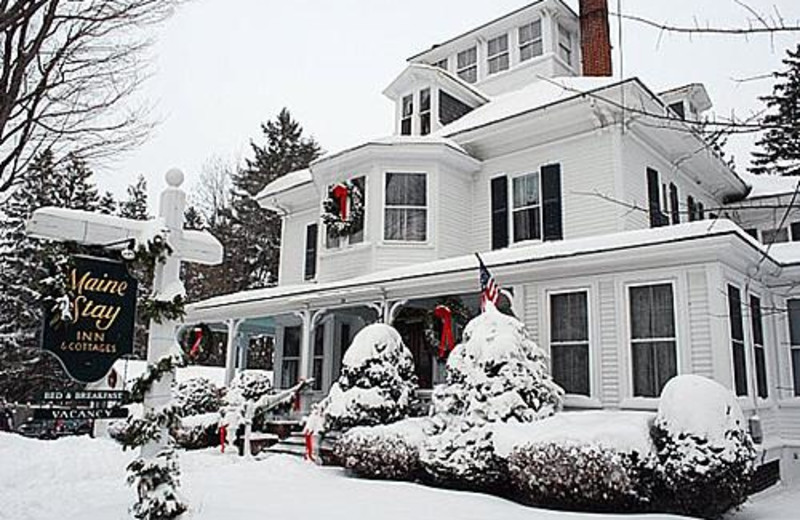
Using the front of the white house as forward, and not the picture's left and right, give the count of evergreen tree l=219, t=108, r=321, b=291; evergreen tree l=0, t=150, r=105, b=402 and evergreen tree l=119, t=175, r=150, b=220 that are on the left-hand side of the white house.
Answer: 0

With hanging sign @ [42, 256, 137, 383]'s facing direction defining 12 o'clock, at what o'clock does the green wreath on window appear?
The green wreath on window is roughly at 7 o'clock from the hanging sign.

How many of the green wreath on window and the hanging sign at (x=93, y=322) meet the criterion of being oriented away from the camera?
0

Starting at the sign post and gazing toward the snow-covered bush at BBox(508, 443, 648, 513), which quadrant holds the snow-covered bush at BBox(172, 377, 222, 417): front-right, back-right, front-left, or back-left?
front-left

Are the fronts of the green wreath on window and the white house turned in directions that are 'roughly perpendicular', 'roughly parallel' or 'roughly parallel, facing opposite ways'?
roughly parallel

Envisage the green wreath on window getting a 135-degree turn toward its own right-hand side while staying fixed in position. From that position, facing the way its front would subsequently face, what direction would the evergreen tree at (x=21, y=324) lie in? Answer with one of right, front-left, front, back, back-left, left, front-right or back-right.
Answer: front-left

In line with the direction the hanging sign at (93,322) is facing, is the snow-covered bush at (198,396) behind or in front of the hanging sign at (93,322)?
behind

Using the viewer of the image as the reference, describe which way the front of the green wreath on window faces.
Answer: facing the viewer and to the left of the viewer

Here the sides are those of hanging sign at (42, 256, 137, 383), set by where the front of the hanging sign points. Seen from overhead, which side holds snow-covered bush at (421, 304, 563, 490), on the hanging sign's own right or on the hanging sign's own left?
on the hanging sign's own left

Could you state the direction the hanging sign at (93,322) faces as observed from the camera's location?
facing the viewer

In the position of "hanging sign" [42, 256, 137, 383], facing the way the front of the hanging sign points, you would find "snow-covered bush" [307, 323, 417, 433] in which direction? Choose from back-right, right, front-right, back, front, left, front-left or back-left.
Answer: back-left

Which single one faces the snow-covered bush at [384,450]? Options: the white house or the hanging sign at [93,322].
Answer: the white house
